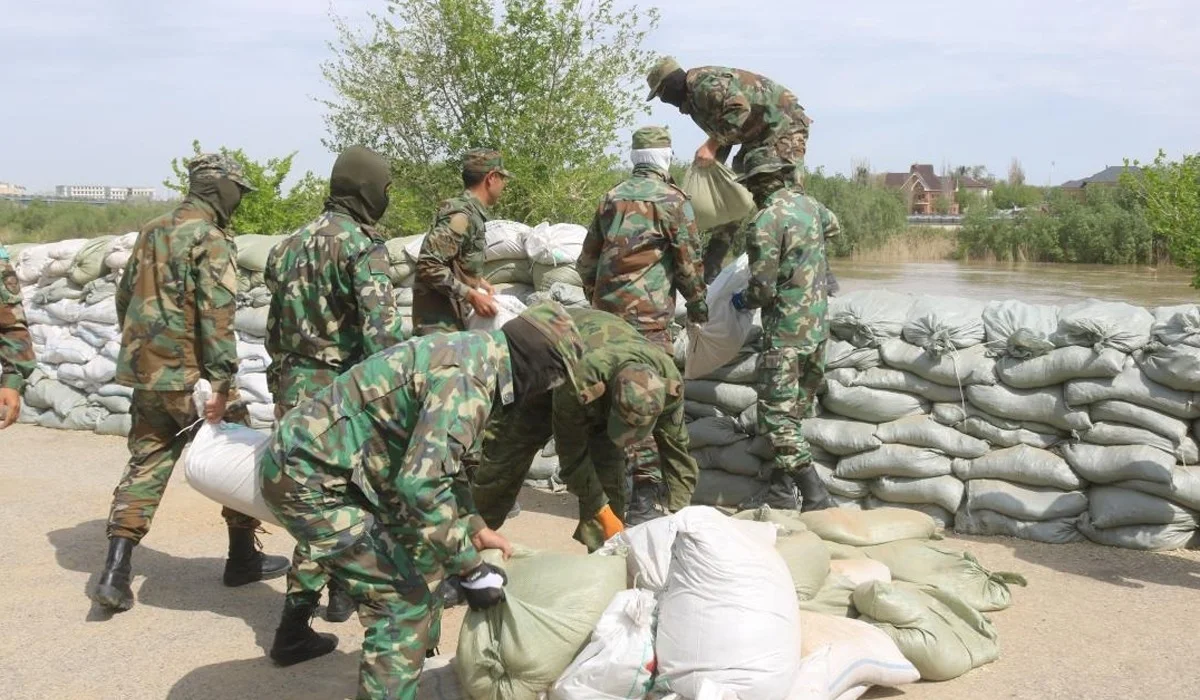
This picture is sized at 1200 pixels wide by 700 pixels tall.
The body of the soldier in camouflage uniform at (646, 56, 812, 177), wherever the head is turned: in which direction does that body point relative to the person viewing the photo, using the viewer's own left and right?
facing to the left of the viewer

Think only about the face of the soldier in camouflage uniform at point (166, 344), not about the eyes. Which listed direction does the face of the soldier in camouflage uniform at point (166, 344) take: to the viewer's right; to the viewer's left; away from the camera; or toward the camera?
to the viewer's right

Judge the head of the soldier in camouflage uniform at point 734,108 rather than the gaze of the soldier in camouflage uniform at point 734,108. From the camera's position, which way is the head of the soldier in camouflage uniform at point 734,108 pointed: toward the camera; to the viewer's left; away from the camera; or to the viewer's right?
to the viewer's left

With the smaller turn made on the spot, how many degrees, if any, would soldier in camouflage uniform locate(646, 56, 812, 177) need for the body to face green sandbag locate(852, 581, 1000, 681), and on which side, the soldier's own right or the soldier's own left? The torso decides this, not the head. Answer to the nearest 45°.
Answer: approximately 90° to the soldier's own left

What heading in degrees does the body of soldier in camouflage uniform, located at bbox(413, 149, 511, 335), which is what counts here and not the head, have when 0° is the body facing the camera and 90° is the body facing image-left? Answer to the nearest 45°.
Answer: approximately 270°

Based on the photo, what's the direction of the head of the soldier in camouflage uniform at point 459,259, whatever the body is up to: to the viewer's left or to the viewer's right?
to the viewer's right

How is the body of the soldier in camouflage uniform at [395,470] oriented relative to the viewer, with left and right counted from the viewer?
facing to the right of the viewer

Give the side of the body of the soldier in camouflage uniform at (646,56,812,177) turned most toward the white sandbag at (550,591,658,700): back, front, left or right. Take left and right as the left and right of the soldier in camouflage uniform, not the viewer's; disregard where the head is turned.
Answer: left

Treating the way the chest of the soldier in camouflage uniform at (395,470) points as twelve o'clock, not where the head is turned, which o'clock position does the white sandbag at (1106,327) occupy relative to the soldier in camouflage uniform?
The white sandbag is roughly at 11 o'clock from the soldier in camouflage uniform.

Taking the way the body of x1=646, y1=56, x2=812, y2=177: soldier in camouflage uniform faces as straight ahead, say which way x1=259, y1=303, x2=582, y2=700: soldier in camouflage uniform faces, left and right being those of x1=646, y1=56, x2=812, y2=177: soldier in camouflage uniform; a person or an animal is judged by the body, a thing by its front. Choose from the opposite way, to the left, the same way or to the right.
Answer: the opposite way

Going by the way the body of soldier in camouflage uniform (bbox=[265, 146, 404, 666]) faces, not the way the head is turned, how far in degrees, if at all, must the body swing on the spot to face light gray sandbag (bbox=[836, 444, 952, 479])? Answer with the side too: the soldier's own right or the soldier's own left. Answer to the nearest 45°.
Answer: approximately 45° to the soldier's own right
